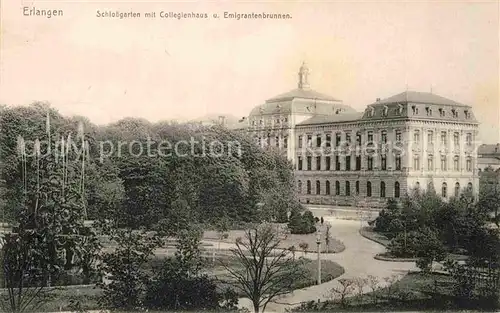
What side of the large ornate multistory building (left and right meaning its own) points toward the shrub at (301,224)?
front

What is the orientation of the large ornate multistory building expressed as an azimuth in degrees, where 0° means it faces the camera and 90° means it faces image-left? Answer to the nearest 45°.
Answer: approximately 45°

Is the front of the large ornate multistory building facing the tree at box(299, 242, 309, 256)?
yes
